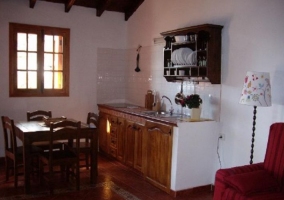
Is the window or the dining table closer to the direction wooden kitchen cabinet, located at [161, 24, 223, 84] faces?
the dining table

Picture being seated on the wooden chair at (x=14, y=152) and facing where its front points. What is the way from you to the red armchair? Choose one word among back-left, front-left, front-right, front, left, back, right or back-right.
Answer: right

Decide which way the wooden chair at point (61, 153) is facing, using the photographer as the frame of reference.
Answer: facing away from the viewer and to the left of the viewer

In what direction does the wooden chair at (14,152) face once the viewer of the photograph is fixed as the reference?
facing away from the viewer and to the right of the viewer

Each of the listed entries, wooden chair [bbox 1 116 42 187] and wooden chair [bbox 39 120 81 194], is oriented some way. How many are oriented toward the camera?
0

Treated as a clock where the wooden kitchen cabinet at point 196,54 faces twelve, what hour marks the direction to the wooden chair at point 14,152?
The wooden chair is roughly at 1 o'clock from the wooden kitchen cabinet.

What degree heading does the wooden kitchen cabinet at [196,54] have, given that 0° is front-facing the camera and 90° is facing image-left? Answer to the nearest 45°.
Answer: approximately 45°

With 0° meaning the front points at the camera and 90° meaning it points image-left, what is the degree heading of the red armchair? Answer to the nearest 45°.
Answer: approximately 45°

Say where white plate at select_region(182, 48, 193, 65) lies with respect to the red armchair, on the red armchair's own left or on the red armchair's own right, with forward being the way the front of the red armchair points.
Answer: on the red armchair's own right

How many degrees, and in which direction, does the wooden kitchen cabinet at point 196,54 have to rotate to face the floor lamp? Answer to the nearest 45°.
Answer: approximately 90° to its left

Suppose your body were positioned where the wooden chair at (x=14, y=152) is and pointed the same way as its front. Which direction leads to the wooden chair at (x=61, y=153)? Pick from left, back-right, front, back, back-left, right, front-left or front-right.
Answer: right
